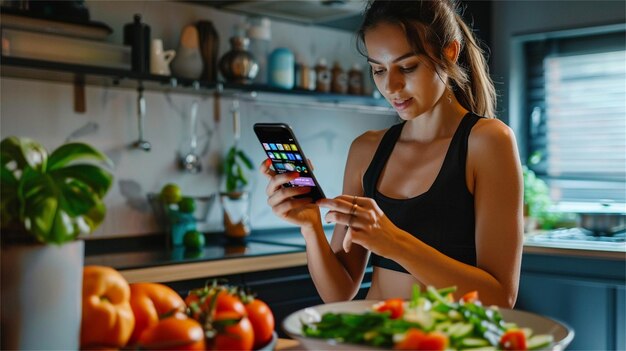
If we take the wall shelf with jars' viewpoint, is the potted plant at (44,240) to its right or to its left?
on its right

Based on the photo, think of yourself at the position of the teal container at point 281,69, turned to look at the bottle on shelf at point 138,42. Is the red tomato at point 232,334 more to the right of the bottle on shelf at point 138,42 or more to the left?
left

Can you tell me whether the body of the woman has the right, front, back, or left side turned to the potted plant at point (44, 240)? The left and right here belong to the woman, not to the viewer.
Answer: front

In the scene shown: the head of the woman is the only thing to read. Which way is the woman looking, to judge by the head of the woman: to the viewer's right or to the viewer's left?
to the viewer's left

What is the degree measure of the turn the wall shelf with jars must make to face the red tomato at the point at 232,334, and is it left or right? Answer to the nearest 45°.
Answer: approximately 45° to its right

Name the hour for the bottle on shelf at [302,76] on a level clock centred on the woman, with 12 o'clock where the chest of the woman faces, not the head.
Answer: The bottle on shelf is roughly at 4 o'clock from the woman.

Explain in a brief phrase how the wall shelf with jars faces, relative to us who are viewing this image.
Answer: facing the viewer and to the right of the viewer

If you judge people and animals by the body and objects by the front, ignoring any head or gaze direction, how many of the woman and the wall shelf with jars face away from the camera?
0

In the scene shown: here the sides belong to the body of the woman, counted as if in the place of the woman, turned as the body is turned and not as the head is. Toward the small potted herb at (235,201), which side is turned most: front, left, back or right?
right

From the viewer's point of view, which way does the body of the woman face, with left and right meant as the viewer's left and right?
facing the viewer and to the left of the viewer

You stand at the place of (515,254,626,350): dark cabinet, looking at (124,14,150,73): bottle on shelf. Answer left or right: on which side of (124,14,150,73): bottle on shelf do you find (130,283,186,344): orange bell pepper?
left
